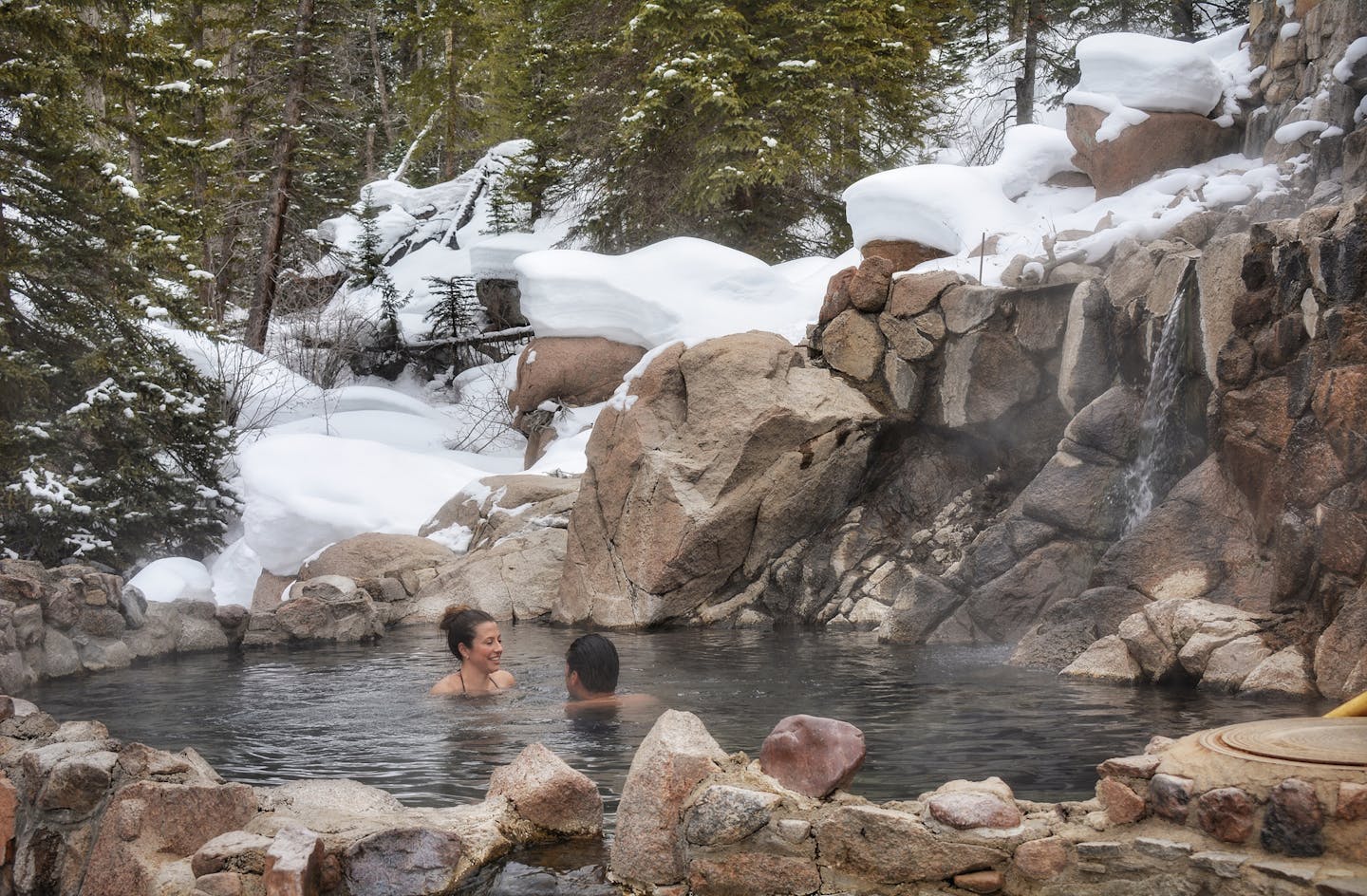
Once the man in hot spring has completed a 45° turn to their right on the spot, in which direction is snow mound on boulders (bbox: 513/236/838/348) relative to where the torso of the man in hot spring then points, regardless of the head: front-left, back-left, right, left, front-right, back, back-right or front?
front

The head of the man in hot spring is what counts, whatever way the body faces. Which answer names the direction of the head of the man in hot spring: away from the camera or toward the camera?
away from the camera

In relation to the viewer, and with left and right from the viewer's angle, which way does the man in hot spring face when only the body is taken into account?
facing away from the viewer and to the left of the viewer

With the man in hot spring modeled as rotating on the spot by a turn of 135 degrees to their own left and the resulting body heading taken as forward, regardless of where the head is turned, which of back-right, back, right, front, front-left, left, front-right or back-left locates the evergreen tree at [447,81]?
back

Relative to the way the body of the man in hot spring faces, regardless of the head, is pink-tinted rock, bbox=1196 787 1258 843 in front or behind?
behind

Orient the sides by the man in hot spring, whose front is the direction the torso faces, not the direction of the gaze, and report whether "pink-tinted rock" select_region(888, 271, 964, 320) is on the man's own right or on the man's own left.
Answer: on the man's own right

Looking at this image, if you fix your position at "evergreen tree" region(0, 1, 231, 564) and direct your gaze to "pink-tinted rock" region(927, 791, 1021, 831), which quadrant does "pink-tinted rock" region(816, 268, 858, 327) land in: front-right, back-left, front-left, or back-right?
front-left

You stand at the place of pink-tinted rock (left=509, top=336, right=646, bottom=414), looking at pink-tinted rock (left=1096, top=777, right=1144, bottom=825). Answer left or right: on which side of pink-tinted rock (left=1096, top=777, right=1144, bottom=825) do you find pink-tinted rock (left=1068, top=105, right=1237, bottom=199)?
left

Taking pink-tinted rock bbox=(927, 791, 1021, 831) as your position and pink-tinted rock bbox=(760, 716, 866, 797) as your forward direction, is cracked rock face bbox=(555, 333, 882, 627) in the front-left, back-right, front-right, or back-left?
front-right

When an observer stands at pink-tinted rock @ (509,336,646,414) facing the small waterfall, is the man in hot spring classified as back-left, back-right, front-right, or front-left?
front-right

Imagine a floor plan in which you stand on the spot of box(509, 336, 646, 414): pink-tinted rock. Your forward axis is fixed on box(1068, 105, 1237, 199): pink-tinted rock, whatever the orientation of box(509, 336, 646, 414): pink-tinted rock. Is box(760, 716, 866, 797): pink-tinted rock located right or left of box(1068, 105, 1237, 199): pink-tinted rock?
right
